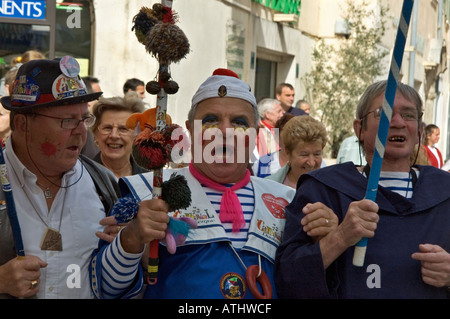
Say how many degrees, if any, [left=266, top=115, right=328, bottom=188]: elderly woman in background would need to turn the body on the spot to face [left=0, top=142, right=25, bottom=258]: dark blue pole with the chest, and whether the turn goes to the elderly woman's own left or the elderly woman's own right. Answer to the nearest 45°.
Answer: approximately 45° to the elderly woman's own right

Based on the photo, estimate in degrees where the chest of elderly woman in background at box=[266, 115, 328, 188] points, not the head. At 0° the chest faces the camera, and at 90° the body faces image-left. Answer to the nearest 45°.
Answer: approximately 315°

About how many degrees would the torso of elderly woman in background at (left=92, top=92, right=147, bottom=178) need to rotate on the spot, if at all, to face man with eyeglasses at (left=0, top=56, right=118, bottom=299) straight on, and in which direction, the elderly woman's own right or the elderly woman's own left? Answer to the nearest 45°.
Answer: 0° — they already face them

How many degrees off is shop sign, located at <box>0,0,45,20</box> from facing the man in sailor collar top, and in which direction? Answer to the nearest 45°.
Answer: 0° — it already faces them

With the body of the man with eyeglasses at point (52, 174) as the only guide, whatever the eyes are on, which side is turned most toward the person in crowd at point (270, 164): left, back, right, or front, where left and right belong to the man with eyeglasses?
left

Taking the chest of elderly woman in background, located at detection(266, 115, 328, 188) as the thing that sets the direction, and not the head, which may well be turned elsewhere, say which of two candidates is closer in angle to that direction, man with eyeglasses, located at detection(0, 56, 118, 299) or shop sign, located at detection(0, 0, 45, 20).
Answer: the man with eyeglasses
